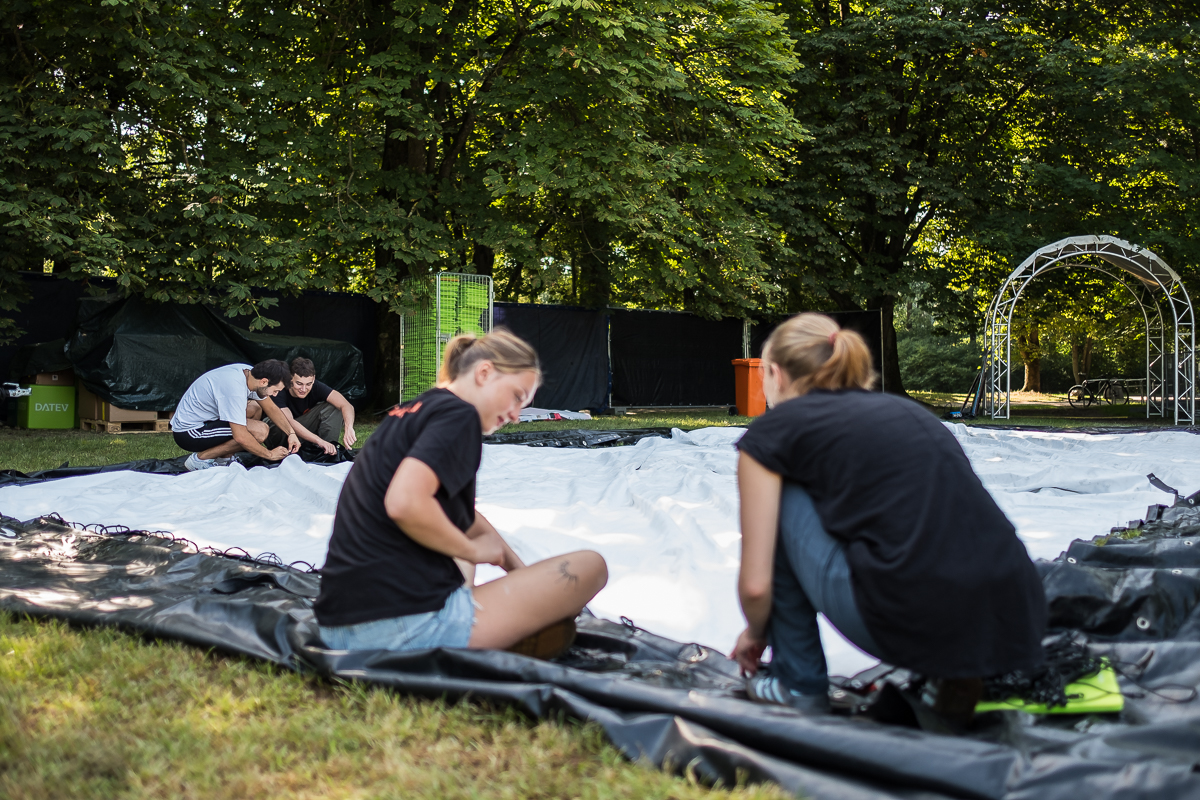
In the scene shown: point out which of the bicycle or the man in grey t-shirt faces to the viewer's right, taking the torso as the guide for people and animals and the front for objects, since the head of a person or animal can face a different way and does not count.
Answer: the man in grey t-shirt

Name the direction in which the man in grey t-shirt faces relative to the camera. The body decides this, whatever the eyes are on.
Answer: to the viewer's right

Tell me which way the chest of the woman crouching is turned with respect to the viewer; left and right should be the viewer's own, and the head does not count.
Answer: facing away from the viewer and to the left of the viewer

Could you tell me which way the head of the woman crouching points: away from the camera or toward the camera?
away from the camera

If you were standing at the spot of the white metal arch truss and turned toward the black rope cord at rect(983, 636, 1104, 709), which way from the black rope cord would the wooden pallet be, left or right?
right

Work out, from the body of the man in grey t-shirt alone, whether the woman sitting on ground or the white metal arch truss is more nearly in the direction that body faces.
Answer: the white metal arch truss
